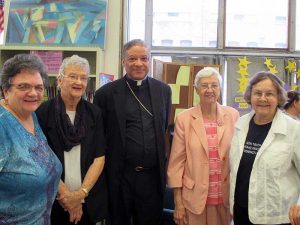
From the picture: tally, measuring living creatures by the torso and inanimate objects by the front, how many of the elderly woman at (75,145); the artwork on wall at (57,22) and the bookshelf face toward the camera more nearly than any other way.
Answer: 3

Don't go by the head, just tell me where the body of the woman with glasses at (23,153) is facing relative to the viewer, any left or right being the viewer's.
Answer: facing the viewer and to the right of the viewer

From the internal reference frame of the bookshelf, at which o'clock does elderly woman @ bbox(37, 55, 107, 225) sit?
The elderly woman is roughly at 12 o'clock from the bookshelf.

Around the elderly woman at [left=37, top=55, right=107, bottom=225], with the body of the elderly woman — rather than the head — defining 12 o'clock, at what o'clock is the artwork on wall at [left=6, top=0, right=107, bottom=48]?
The artwork on wall is roughly at 6 o'clock from the elderly woman.

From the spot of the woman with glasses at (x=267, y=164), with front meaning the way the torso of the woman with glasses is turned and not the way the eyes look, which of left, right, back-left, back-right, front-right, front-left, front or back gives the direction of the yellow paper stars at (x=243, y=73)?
back-right

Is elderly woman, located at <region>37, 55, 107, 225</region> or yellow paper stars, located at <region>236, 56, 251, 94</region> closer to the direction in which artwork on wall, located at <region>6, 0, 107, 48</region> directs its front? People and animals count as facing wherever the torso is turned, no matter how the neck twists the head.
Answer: the elderly woman

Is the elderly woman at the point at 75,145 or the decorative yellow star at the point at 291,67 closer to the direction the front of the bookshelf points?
the elderly woman
